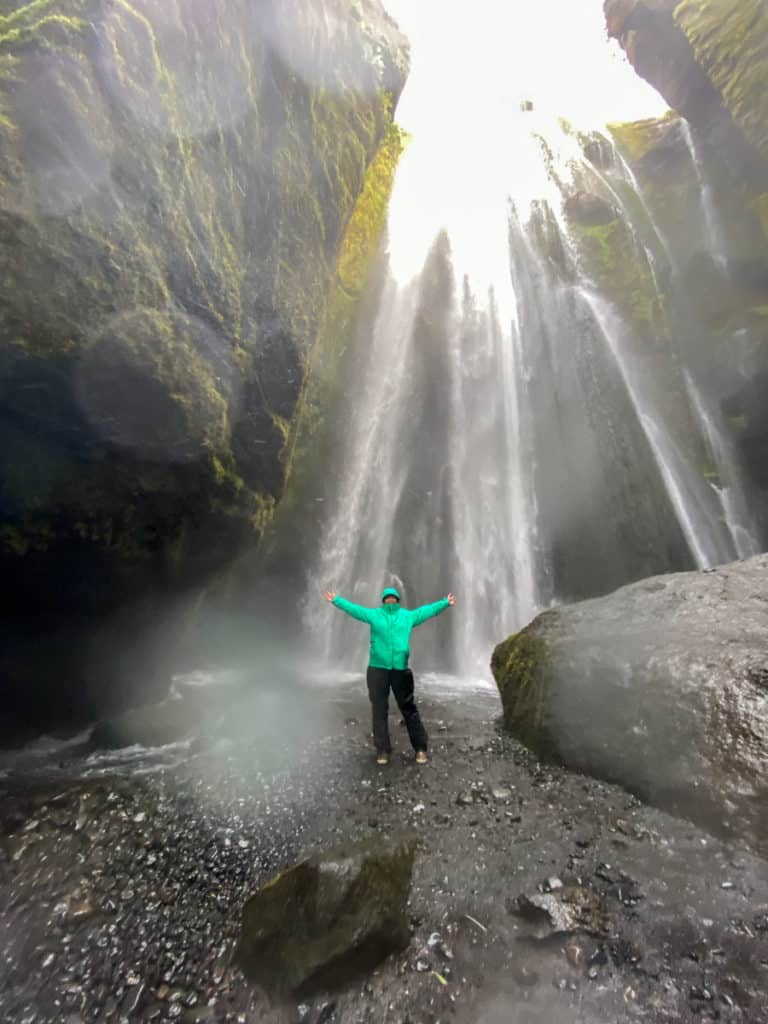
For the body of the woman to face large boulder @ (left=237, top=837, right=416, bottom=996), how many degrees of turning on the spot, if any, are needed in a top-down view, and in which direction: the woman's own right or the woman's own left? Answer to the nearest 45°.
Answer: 0° — they already face it

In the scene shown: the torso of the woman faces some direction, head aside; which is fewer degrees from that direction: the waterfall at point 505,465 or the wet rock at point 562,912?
the wet rock

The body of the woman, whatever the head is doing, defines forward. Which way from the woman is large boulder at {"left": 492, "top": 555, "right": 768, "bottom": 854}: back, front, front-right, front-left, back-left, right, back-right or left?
left

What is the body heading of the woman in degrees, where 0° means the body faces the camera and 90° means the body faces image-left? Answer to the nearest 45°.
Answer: approximately 0°

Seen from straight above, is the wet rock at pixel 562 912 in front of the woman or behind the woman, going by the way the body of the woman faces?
in front
